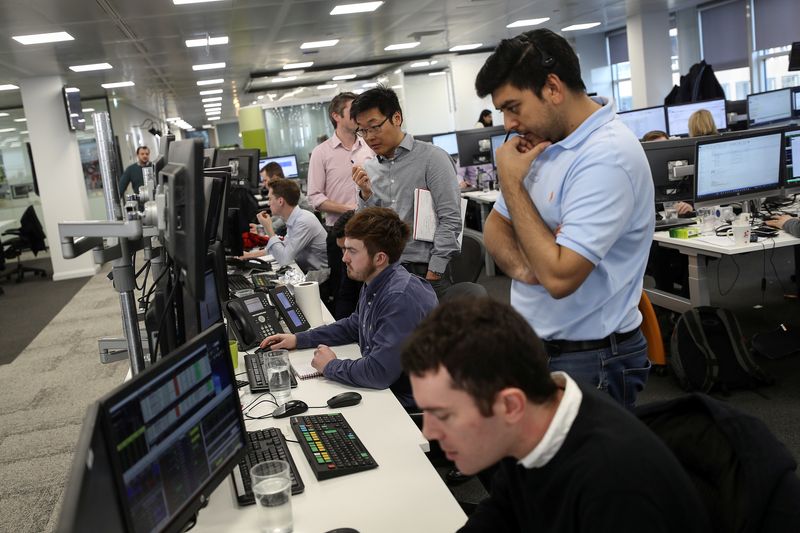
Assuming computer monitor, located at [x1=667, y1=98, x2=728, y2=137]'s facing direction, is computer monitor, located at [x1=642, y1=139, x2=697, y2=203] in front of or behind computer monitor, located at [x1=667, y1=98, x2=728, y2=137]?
in front

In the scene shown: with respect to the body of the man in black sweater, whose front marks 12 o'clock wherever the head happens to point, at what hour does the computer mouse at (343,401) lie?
The computer mouse is roughly at 2 o'clock from the man in black sweater.

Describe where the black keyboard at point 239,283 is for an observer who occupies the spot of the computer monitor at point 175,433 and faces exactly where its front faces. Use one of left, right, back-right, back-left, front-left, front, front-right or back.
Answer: back-left

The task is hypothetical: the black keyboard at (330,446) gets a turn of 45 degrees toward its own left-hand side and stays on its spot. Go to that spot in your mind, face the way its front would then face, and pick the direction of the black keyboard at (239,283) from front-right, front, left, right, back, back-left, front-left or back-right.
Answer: front-left

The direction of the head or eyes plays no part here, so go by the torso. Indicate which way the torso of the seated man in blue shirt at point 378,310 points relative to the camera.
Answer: to the viewer's left

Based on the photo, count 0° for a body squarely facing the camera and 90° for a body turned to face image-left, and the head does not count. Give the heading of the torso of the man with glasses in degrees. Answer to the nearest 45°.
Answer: approximately 45°

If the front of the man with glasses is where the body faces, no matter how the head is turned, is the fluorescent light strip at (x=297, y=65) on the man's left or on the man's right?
on the man's right

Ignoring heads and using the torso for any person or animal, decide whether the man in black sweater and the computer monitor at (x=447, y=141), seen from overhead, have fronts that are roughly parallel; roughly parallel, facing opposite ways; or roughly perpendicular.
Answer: roughly perpendicular

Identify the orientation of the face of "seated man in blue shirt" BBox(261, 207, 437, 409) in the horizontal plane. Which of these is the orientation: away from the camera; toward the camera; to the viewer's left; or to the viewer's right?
to the viewer's left

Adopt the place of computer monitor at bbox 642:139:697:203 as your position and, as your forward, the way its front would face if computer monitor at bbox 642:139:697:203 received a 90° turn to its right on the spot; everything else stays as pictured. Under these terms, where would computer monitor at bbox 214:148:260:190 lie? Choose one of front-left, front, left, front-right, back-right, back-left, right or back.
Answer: back

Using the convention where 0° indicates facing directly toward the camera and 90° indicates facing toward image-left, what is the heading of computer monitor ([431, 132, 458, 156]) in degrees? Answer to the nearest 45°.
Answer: approximately 0°

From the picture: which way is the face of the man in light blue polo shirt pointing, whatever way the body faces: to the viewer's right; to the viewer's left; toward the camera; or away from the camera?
to the viewer's left

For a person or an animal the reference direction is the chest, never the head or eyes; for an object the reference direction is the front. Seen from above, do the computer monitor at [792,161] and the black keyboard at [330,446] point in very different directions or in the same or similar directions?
very different directions

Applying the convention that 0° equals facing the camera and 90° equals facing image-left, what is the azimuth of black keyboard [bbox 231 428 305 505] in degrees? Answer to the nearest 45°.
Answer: approximately 270°

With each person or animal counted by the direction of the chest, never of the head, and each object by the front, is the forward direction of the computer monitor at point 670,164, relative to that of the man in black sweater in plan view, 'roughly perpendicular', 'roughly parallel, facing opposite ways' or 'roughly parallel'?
roughly perpendicular

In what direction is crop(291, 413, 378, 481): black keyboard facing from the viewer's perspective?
to the viewer's right

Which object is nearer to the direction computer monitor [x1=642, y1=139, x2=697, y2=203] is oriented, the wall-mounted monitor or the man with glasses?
the wall-mounted monitor
